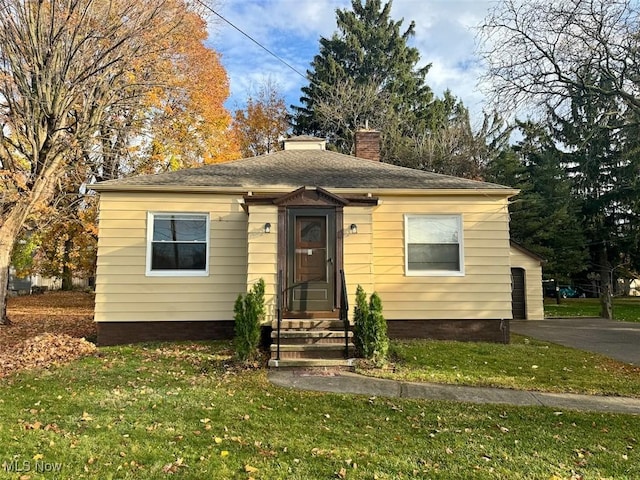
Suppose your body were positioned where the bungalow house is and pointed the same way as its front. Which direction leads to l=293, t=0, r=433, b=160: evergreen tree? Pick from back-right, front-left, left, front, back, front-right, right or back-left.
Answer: back

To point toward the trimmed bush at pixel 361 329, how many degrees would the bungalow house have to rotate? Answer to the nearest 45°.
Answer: approximately 45° to its left

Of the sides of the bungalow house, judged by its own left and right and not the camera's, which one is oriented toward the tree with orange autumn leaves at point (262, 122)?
back

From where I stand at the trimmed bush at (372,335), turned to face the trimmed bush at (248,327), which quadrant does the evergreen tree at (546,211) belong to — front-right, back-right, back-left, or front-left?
back-right

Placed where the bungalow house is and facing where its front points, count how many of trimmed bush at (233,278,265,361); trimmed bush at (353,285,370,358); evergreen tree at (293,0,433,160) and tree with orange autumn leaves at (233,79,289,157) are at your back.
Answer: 2

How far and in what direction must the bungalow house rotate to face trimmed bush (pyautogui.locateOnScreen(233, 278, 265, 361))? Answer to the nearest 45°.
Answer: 0° — it already faces it

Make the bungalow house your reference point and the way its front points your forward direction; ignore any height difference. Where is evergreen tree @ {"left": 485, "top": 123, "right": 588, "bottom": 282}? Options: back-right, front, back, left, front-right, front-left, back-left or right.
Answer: back-left

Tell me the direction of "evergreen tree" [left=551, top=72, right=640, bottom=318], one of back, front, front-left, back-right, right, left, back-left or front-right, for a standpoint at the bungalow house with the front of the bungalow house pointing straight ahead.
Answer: back-left

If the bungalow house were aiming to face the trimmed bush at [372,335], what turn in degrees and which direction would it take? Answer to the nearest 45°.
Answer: approximately 45° to its left

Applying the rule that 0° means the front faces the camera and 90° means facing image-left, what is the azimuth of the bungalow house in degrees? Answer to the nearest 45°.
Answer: approximately 0°
